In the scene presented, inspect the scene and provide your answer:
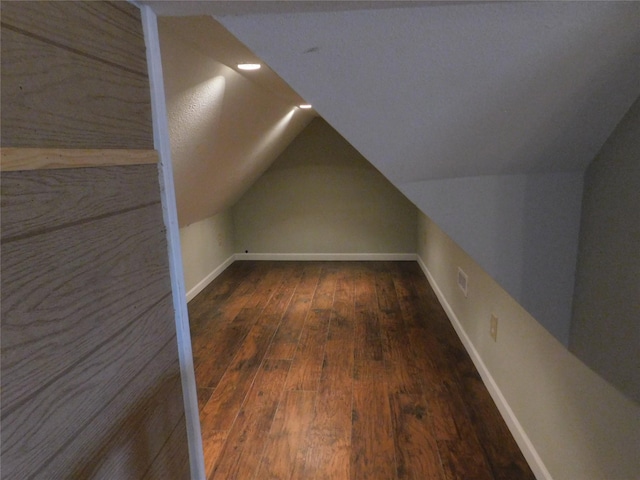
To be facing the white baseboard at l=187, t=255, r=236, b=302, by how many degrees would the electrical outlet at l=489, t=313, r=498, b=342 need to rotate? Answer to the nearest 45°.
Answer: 0° — it already faces it

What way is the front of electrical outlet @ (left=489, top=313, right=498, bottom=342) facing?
to the viewer's left
